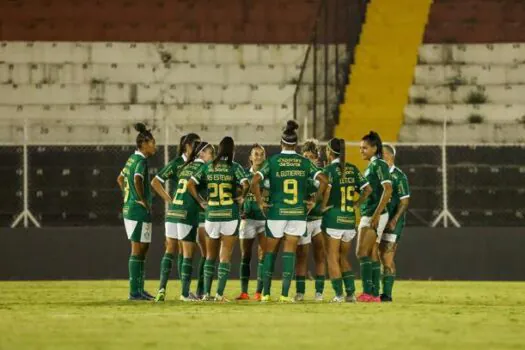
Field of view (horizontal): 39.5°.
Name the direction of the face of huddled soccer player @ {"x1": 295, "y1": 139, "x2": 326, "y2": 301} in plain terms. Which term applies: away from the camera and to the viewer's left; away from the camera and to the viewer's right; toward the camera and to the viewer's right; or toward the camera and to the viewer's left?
toward the camera and to the viewer's left

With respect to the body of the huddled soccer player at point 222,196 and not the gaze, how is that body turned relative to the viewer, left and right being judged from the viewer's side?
facing away from the viewer

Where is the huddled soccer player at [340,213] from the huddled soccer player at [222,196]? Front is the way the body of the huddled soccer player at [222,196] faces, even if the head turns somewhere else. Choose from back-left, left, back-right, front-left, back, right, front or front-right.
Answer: right

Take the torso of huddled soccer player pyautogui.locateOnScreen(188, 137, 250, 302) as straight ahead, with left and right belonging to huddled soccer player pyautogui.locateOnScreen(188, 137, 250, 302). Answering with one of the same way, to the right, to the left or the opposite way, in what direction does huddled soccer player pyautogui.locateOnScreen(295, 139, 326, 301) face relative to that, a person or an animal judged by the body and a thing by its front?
the opposite way

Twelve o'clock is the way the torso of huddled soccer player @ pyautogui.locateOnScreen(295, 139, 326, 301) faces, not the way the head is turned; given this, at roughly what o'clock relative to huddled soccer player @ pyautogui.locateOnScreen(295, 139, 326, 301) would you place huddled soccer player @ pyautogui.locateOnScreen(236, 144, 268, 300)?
huddled soccer player @ pyautogui.locateOnScreen(236, 144, 268, 300) is roughly at 3 o'clock from huddled soccer player @ pyautogui.locateOnScreen(295, 139, 326, 301).

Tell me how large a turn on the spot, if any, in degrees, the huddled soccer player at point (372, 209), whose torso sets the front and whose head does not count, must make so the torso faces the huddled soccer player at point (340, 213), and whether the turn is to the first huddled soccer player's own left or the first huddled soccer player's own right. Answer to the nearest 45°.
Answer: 0° — they already face them

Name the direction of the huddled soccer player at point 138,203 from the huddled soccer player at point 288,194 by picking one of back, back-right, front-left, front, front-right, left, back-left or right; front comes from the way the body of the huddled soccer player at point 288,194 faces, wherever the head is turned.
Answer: left

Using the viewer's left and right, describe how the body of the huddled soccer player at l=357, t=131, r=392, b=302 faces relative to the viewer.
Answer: facing to the left of the viewer

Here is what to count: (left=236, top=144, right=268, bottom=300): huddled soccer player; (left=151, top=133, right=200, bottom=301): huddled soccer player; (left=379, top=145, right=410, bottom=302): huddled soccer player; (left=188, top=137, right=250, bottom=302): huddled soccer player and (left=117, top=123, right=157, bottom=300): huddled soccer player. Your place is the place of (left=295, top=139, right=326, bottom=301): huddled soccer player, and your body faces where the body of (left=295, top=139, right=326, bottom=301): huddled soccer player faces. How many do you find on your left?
1

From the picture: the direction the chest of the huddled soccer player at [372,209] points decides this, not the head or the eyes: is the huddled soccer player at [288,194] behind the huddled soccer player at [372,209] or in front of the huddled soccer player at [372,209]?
in front

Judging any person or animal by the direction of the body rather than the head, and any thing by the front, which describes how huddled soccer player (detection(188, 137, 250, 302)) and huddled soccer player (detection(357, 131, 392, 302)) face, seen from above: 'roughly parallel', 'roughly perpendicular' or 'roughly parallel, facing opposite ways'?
roughly perpendicular

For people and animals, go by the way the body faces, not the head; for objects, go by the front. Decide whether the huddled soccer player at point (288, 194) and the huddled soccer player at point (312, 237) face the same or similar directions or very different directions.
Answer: very different directions

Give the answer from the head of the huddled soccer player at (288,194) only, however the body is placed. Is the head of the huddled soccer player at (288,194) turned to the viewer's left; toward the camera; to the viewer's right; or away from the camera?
away from the camera
